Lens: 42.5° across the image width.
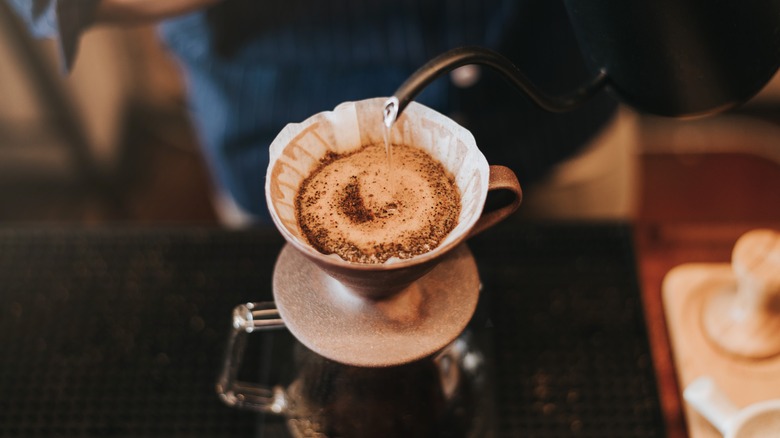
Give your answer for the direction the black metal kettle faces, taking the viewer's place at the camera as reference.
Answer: facing to the left of the viewer
